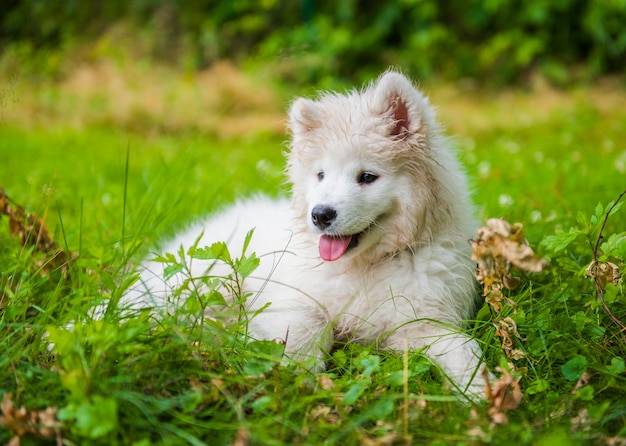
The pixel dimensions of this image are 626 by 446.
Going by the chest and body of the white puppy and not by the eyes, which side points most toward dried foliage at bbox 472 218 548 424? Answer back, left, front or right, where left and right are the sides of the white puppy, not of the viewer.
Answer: front

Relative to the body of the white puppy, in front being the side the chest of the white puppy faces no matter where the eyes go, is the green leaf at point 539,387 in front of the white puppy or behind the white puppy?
in front

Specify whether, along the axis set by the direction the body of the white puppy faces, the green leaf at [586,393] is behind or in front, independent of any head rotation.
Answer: in front

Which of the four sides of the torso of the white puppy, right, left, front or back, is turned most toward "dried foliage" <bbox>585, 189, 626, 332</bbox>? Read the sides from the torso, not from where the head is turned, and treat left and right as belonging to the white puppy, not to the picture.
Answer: front

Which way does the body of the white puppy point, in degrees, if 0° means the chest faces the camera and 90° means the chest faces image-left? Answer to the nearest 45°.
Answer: approximately 315°

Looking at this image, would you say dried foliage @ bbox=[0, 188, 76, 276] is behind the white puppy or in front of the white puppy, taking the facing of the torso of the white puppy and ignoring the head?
behind
